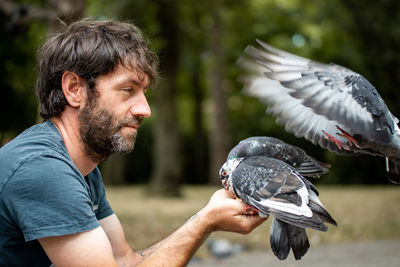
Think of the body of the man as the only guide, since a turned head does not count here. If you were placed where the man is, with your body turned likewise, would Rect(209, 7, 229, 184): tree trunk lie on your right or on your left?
on your left

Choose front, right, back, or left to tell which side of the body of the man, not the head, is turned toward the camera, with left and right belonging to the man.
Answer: right

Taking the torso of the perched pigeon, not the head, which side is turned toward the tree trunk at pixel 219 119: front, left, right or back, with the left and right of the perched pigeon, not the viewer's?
right

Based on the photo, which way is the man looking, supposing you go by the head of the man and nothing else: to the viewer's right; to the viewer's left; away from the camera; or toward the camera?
to the viewer's right

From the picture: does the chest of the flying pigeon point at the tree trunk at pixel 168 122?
no

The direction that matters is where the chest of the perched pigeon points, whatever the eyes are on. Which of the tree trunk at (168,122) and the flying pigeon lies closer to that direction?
the tree trunk

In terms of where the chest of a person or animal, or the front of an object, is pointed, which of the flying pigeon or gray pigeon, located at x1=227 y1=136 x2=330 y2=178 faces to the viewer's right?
the flying pigeon

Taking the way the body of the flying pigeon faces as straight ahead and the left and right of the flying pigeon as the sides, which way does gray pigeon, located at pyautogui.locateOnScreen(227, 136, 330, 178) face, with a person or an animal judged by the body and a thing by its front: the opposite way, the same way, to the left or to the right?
the same way

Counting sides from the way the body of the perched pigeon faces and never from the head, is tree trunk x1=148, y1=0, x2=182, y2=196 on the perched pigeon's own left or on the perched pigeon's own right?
on the perched pigeon's own right

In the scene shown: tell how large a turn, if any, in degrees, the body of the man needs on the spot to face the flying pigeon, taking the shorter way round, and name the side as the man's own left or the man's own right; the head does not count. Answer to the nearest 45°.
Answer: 0° — they already face it

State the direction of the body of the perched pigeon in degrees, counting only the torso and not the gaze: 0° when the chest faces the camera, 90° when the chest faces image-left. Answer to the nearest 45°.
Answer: approximately 90°

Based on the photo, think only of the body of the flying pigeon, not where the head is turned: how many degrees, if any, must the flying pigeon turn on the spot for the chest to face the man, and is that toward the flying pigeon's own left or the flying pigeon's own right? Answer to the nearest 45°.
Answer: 0° — it already faces them

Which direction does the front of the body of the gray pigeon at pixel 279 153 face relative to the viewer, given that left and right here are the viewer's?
facing to the left of the viewer
